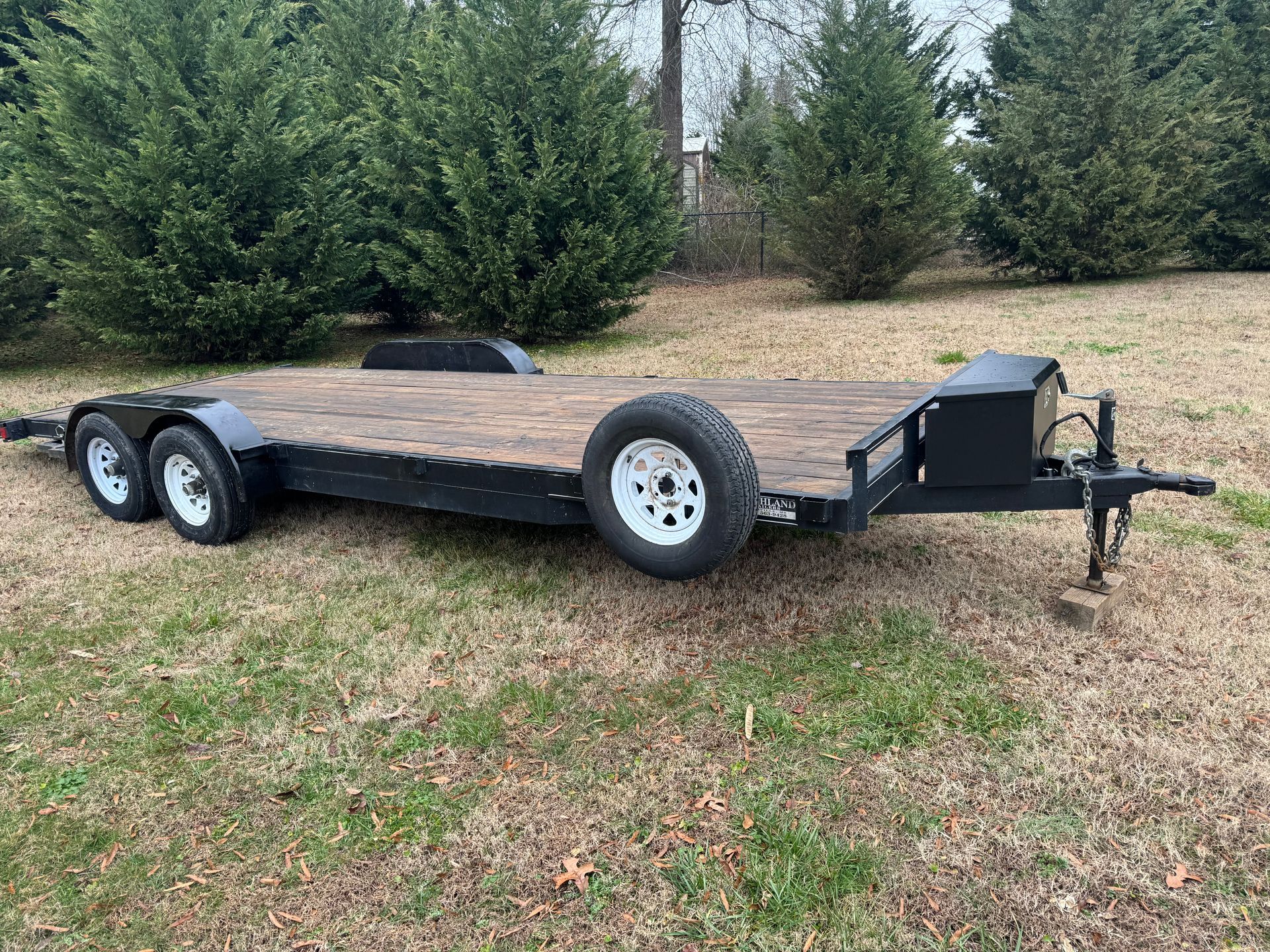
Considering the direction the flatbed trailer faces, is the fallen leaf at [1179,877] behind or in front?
in front

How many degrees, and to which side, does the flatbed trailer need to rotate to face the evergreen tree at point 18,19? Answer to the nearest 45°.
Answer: approximately 180°

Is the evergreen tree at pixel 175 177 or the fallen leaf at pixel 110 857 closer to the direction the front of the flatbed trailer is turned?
the fallen leaf

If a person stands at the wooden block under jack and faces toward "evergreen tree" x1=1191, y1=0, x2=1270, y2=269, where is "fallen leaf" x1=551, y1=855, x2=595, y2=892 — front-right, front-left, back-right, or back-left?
back-left

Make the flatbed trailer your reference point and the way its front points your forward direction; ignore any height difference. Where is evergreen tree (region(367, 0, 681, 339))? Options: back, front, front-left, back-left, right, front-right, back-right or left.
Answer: back-left

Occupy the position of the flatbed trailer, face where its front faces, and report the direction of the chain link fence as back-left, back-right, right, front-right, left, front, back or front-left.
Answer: back-left

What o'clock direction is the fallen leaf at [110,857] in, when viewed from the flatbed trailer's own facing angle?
The fallen leaf is roughly at 3 o'clock from the flatbed trailer.

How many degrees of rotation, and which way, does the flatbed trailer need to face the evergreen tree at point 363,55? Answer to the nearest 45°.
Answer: approximately 135° to its left

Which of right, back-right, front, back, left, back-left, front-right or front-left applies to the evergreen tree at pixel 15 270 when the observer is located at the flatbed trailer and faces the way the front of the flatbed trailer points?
back

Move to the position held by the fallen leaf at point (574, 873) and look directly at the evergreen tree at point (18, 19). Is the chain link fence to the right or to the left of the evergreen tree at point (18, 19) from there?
right

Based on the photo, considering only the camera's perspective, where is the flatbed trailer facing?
facing the viewer and to the right of the viewer

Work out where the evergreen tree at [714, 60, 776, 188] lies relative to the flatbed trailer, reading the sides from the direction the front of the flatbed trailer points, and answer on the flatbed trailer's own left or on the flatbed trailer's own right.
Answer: on the flatbed trailer's own left

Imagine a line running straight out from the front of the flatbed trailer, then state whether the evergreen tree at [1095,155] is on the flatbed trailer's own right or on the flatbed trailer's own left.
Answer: on the flatbed trailer's own left
